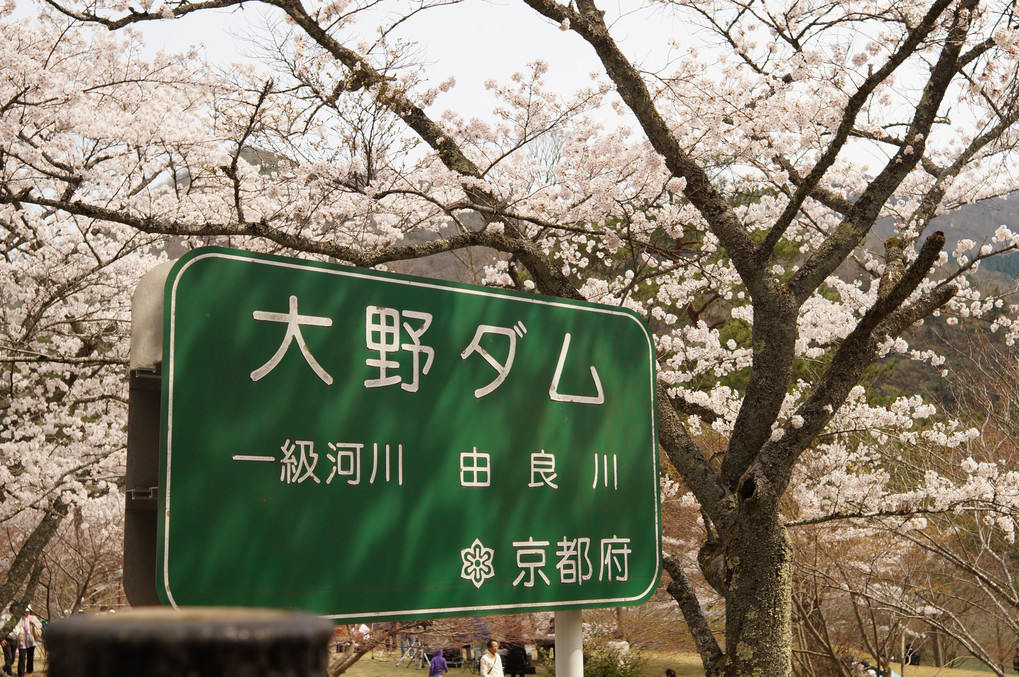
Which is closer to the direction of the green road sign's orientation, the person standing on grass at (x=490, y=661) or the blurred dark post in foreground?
the blurred dark post in foreground

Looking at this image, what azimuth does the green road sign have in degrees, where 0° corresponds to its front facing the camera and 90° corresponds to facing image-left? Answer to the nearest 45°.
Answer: approximately 315°

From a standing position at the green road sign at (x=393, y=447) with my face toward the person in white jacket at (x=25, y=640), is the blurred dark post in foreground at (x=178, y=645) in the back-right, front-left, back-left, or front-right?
back-left

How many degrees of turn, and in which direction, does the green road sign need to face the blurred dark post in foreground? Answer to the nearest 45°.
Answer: approximately 45° to its right

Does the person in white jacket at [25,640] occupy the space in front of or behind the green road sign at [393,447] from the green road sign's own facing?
behind

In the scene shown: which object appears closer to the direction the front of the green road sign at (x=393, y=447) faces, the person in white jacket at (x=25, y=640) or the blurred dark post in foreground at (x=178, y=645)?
the blurred dark post in foreground

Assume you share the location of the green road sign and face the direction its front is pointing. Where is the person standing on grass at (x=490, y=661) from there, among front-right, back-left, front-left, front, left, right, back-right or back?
back-left
